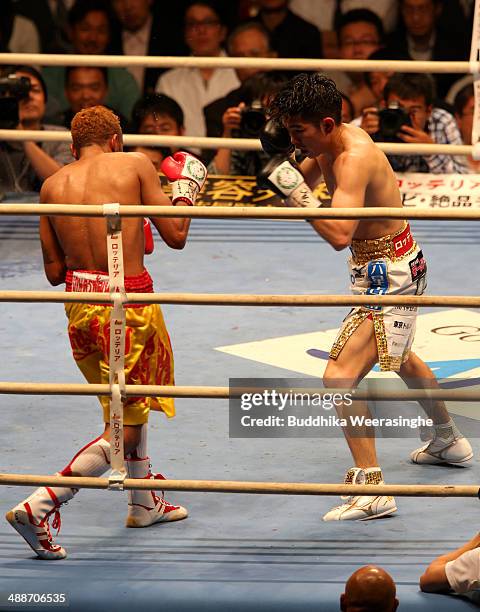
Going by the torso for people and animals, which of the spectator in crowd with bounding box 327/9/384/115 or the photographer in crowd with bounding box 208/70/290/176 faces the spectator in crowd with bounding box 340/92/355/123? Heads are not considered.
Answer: the spectator in crowd with bounding box 327/9/384/115

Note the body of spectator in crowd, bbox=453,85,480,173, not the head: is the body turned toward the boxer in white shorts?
yes

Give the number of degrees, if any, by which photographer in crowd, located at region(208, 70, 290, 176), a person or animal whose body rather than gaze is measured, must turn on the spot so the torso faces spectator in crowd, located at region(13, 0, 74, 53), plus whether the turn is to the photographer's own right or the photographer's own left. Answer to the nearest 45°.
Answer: approximately 135° to the photographer's own right

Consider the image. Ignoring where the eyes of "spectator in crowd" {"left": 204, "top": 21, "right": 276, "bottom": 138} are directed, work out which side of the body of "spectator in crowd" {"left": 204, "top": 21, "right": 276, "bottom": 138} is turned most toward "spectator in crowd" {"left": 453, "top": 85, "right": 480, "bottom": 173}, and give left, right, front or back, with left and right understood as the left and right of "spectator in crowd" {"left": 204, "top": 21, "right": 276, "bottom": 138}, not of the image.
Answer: left

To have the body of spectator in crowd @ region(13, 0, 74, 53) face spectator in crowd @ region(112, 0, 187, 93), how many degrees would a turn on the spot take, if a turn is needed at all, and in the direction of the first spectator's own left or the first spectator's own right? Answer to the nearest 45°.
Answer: approximately 45° to the first spectator's own left

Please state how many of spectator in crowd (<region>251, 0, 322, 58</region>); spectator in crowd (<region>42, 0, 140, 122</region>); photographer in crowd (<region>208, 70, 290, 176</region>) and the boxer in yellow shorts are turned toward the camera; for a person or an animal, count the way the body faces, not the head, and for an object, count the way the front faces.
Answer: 3

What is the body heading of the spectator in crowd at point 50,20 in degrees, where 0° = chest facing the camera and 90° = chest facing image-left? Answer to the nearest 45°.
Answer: approximately 0°

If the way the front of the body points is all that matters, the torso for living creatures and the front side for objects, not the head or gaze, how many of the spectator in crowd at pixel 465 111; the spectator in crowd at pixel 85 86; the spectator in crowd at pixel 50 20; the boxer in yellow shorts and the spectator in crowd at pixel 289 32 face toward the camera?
4

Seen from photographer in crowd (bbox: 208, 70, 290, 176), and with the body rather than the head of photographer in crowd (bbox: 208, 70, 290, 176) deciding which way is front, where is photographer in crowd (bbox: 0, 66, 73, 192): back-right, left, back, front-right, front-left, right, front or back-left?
right

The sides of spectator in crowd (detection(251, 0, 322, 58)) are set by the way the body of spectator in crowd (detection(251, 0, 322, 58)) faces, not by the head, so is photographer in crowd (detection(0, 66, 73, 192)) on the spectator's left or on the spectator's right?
on the spectator's right

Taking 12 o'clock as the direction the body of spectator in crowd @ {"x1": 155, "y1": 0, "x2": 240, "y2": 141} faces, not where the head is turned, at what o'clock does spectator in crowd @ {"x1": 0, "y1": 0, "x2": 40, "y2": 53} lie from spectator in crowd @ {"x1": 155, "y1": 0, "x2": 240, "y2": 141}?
spectator in crowd @ {"x1": 0, "y1": 0, "x2": 40, "y2": 53} is roughly at 4 o'clock from spectator in crowd @ {"x1": 155, "y1": 0, "x2": 240, "y2": 141}.

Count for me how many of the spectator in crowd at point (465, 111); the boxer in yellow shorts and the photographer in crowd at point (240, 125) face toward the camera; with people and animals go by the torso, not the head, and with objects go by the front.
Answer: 2

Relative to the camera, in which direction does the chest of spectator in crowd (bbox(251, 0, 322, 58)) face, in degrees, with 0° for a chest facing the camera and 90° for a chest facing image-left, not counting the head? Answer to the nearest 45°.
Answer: approximately 0°
